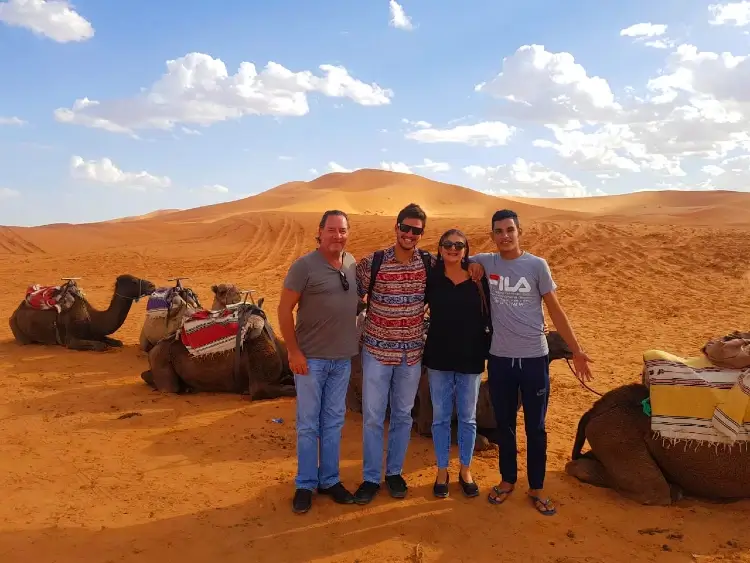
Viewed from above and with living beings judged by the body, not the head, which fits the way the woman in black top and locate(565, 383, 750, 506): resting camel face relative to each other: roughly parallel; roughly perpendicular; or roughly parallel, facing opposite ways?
roughly perpendicular

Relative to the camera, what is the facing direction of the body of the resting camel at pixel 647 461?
to the viewer's right

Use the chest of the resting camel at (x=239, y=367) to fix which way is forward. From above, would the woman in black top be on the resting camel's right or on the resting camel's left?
on the resting camel's right

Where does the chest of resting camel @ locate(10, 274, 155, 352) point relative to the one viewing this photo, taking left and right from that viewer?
facing to the right of the viewer

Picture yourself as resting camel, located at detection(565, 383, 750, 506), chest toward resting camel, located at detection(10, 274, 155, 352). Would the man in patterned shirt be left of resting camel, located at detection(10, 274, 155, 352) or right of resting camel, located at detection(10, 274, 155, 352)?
left

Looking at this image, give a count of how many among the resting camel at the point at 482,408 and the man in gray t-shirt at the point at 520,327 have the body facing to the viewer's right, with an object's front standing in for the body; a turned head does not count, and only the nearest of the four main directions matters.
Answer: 1

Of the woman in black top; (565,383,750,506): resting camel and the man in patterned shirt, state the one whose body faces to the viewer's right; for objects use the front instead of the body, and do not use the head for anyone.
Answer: the resting camel

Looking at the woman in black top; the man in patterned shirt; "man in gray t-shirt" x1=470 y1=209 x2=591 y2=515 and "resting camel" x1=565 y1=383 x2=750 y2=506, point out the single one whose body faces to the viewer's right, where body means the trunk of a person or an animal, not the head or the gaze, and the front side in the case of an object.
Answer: the resting camel

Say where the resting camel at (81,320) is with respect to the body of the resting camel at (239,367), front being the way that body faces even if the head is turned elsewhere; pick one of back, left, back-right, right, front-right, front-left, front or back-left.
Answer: back-left
